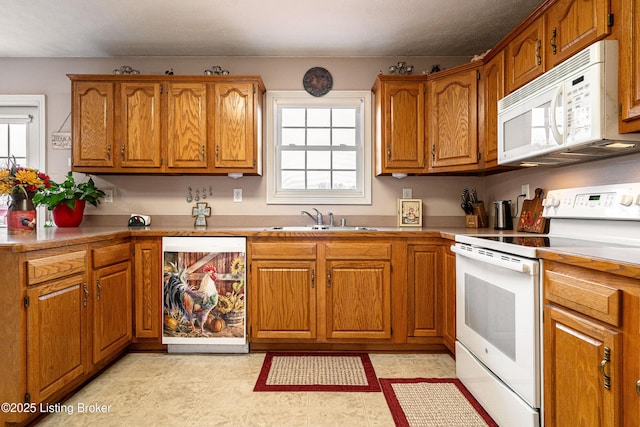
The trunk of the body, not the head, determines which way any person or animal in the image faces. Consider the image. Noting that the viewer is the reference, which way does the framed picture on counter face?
facing the viewer

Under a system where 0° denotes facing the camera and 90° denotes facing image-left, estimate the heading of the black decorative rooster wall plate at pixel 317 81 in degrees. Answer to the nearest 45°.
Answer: approximately 0°

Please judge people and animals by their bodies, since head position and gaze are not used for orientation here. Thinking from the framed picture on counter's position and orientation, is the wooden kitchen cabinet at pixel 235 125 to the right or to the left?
on its right

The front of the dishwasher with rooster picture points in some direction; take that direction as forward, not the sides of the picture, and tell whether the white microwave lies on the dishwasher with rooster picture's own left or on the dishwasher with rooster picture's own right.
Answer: on the dishwasher with rooster picture's own left

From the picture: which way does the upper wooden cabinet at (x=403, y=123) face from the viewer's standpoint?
toward the camera

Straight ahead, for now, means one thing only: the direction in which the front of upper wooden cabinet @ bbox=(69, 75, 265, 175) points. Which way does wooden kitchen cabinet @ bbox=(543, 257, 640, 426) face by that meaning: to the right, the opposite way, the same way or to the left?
to the right

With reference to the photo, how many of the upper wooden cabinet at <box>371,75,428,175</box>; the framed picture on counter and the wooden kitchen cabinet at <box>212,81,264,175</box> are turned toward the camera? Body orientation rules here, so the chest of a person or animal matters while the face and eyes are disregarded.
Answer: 3

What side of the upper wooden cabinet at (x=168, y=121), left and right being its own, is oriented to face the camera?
front

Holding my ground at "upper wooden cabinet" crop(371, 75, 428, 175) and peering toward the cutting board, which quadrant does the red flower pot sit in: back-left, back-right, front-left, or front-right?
back-right

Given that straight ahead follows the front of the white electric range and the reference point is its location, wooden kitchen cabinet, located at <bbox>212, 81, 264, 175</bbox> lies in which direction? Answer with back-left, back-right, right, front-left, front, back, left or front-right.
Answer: front-right

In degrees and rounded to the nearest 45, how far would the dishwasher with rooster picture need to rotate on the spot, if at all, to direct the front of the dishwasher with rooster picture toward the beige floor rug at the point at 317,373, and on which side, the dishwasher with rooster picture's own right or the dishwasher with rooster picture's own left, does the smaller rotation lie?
approximately 45° to the dishwasher with rooster picture's own left

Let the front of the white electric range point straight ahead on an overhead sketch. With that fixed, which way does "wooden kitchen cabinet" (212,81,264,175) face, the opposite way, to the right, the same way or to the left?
to the left

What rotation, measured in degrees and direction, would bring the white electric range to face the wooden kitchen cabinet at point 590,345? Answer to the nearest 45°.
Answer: approximately 90° to its left
